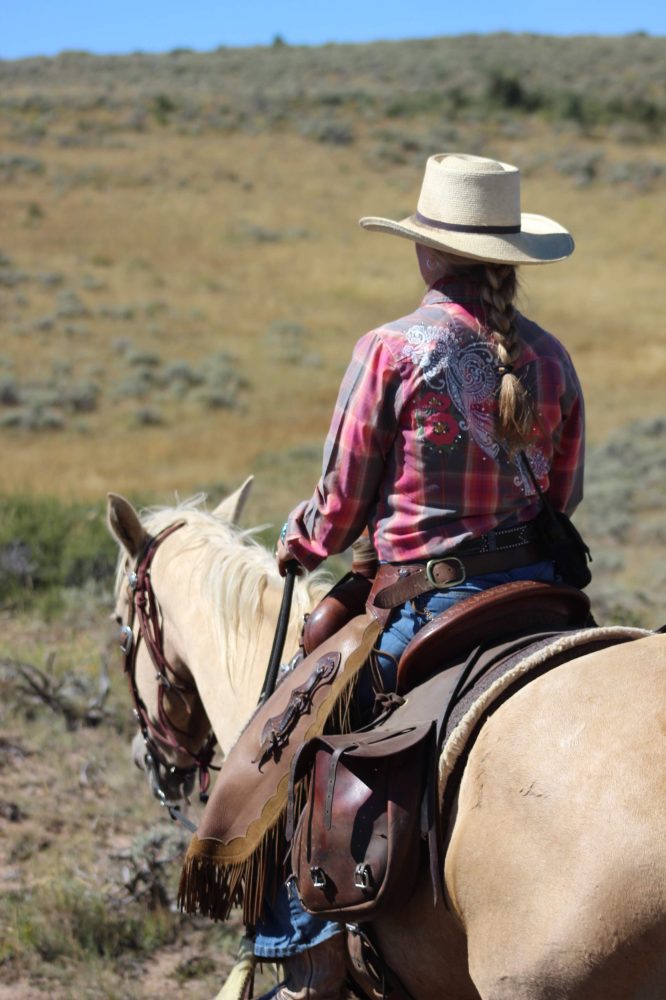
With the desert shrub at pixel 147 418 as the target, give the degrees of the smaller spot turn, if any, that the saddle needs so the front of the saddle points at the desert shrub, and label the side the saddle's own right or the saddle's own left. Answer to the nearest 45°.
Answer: approximately 45° to the saddle's own right

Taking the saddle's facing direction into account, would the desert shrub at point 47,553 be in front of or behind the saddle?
in front

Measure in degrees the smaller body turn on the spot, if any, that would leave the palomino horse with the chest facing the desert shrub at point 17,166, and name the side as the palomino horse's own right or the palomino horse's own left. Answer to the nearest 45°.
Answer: approximately 45° to the palomino horse's own right

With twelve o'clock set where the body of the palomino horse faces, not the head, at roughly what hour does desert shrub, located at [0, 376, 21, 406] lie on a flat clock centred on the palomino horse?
The desert shrub is roughly at 1 o'clock from the palomino horse.

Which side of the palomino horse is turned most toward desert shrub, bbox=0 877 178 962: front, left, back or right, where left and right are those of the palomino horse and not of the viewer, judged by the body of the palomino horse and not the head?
front

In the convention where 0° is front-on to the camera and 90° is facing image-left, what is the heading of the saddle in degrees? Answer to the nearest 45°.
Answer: approximately 135°

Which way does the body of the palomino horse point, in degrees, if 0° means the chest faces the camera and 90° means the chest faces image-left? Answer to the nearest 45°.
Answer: approximately 135°

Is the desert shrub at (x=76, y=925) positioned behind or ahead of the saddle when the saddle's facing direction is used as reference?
ahead
